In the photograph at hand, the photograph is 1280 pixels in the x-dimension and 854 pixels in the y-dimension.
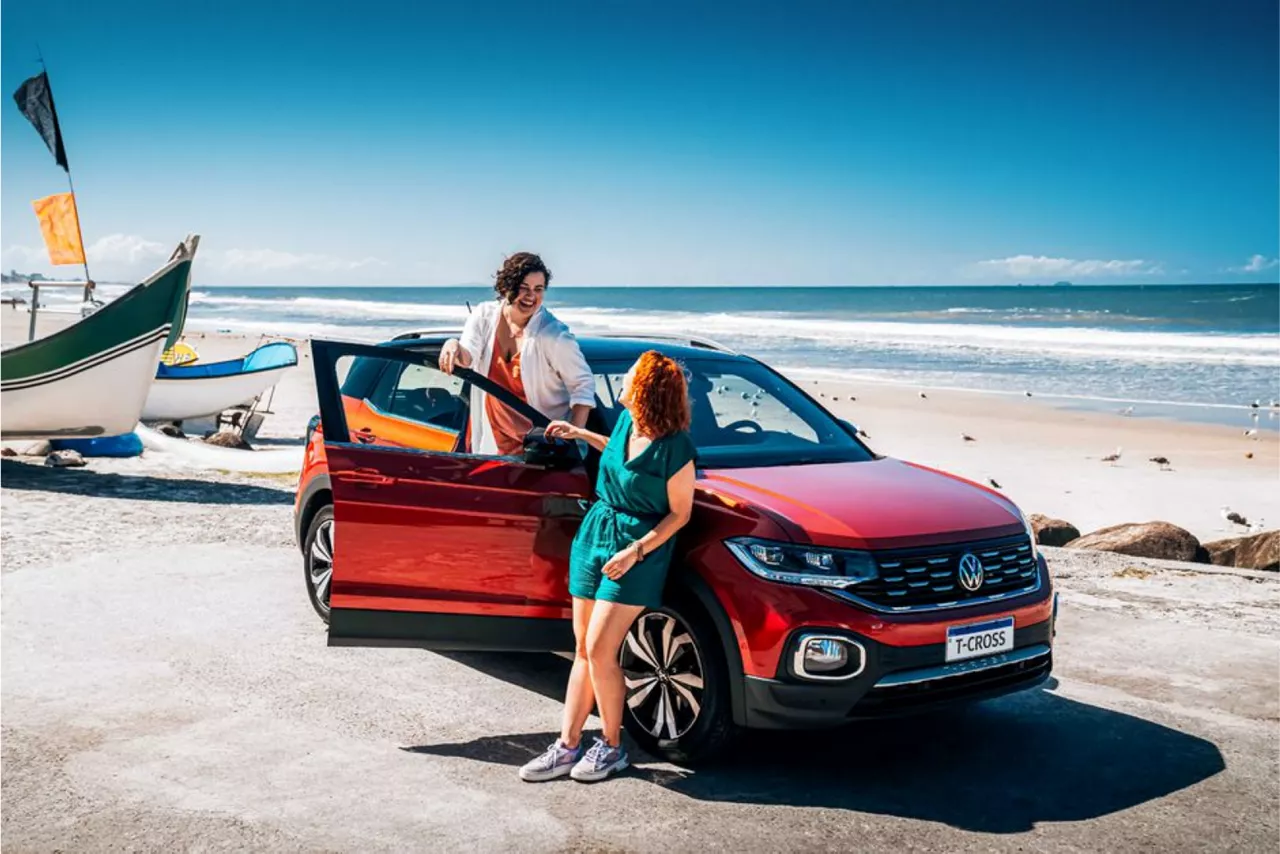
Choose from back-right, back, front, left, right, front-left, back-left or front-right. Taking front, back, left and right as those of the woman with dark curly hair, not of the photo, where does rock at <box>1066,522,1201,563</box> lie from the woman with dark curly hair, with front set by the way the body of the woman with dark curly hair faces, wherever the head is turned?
back-left

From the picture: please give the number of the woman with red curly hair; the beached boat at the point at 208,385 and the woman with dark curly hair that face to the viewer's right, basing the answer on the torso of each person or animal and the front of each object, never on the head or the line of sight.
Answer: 1

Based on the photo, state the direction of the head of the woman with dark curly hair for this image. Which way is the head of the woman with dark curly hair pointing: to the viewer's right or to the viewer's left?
to the viewer's right

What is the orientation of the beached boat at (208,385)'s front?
to the viewer's right

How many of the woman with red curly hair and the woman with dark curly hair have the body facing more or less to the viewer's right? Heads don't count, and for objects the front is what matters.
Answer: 0

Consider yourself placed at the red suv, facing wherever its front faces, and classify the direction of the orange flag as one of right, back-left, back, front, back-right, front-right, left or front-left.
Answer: back

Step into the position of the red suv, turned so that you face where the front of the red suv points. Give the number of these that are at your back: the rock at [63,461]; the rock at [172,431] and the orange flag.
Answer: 3

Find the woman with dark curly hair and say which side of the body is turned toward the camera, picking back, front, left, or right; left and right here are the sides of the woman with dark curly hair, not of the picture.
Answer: front

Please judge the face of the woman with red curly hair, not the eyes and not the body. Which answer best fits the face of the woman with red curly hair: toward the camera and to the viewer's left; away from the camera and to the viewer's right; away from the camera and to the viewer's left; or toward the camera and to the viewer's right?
away from the camera and to the viewer's left

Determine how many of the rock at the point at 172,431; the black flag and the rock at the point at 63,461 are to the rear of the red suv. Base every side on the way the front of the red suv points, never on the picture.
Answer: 3

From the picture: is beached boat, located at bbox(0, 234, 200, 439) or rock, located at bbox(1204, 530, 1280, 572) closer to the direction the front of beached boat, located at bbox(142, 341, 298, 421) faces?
the rock

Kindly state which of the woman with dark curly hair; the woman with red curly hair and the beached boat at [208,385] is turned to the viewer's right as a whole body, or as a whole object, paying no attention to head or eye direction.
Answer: the beached boat

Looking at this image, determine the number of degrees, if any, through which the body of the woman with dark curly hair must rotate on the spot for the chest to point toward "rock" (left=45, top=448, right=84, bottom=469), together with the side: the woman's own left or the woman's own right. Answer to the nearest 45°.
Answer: approximately 135° to the woman's own right
